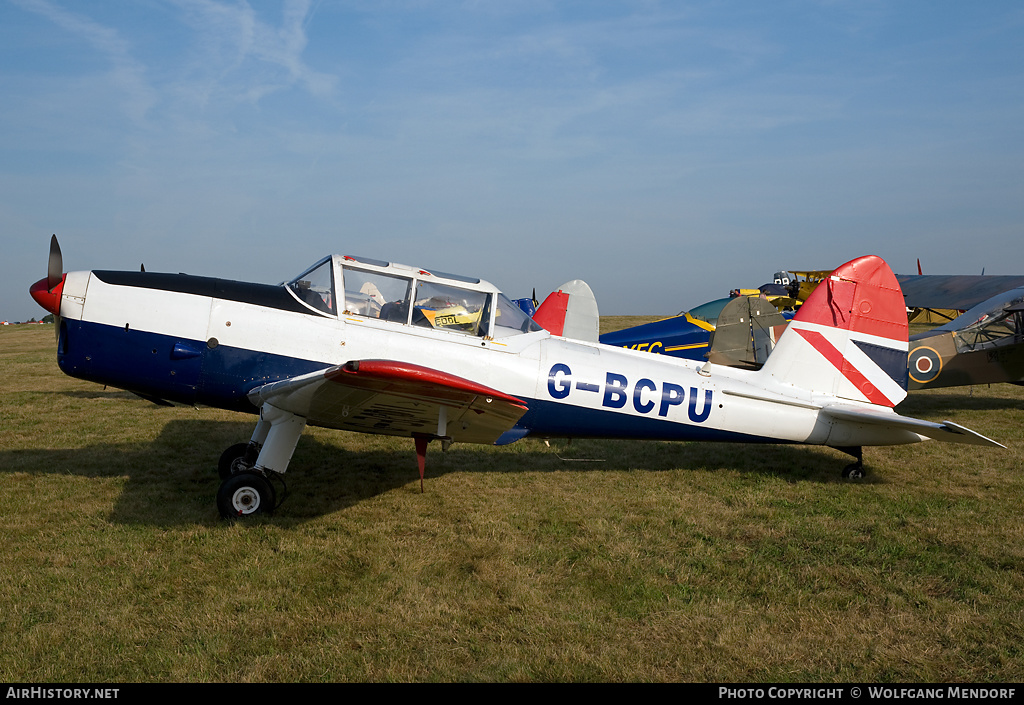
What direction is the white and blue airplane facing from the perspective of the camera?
to the viewer's left
